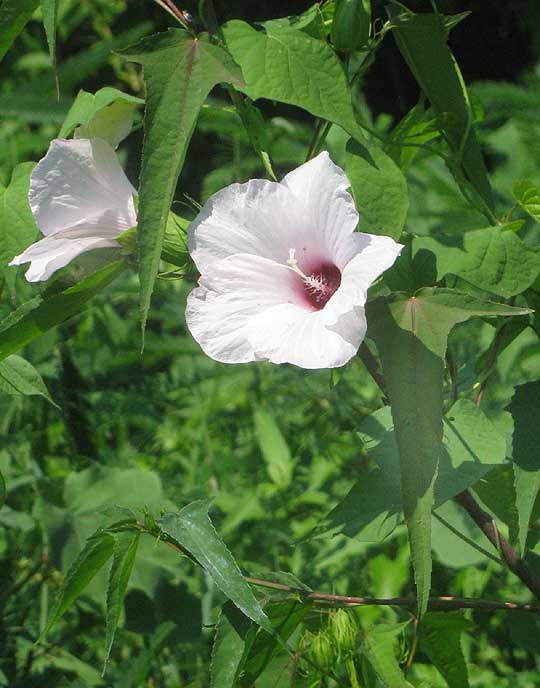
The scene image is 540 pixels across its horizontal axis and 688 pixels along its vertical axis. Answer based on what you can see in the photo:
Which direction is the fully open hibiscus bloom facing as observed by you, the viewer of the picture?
facing the viewer and to the left of the viewer
